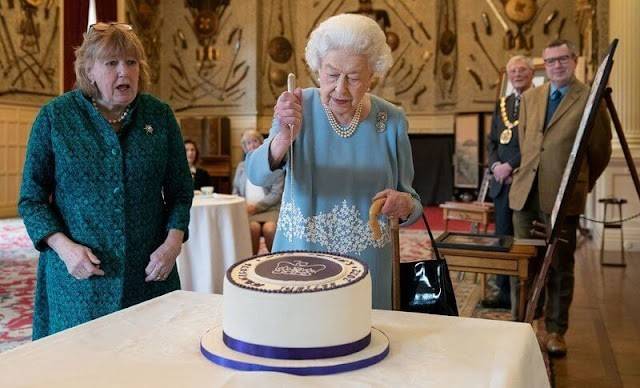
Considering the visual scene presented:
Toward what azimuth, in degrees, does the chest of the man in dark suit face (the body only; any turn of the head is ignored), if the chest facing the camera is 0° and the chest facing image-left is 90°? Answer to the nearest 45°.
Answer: approximately 45°

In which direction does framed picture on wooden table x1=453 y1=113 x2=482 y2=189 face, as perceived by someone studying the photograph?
facing the viewer and to the left of the viewer

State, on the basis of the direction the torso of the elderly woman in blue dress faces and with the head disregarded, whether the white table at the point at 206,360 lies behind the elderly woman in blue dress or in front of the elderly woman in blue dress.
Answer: in front

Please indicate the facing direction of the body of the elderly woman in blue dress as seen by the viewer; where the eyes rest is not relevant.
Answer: toward the camera

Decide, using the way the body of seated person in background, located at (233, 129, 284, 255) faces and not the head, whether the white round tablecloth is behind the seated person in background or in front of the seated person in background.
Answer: in front

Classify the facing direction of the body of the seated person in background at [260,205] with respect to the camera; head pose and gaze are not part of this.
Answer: toward the camera

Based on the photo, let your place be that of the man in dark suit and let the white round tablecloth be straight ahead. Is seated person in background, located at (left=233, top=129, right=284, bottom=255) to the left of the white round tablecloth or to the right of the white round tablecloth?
right

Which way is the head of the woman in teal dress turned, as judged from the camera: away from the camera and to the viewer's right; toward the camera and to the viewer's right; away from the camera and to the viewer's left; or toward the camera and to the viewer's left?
toward the camera and to the viewer's right

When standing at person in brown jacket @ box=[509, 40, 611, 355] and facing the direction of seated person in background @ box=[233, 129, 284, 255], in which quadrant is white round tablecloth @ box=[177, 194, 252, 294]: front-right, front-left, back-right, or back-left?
front-left

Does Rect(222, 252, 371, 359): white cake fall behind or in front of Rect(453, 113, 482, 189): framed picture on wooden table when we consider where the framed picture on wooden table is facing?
in front

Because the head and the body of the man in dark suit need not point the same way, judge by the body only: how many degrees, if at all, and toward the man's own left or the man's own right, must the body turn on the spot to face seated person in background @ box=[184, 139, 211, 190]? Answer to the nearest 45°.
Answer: approximately 90° to the man's own right

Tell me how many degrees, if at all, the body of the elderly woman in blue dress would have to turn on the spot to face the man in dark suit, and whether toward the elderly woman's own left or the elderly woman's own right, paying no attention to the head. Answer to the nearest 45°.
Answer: approximately 135° to the elderly woman's own left

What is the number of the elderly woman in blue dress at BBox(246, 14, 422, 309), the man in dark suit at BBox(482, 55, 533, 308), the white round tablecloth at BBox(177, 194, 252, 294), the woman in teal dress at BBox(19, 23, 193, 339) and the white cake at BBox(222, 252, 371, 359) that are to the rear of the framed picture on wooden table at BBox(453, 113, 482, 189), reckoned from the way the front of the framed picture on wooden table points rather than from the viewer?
0

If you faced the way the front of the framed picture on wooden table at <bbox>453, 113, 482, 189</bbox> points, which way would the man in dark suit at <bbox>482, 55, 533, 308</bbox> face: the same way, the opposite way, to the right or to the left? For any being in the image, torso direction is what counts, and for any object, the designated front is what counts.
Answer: the same way

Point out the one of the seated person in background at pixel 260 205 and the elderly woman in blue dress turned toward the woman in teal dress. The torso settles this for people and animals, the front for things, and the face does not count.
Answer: the seated person in background
